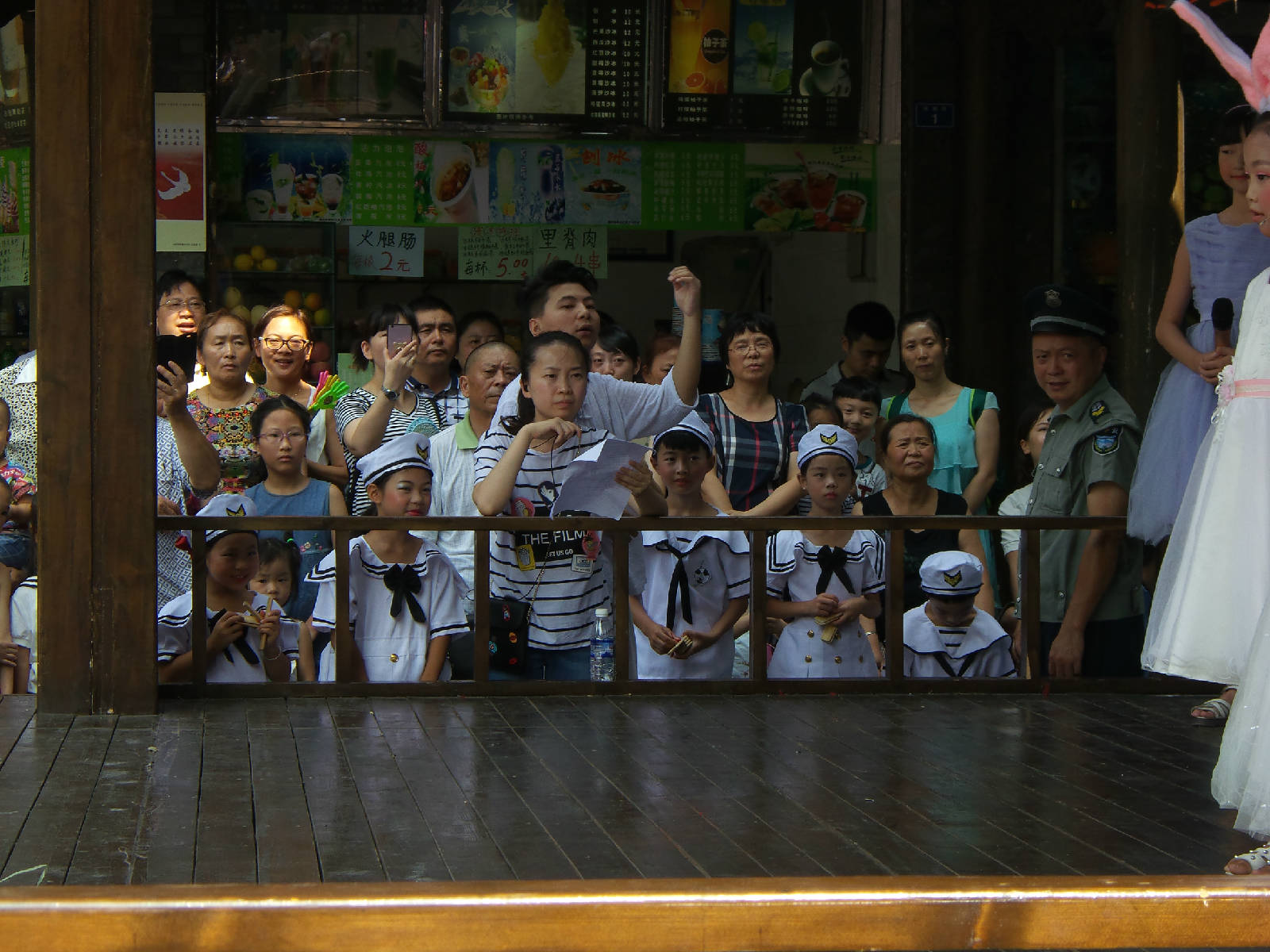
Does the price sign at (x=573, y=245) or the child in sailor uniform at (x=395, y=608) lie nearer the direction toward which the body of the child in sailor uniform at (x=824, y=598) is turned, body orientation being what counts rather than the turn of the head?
the child in sailor uniform

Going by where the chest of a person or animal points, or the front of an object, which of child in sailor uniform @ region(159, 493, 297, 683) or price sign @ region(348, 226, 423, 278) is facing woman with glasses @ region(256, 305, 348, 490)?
the price sign

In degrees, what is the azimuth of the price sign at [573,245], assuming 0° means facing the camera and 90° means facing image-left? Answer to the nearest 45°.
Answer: approximately 0°
